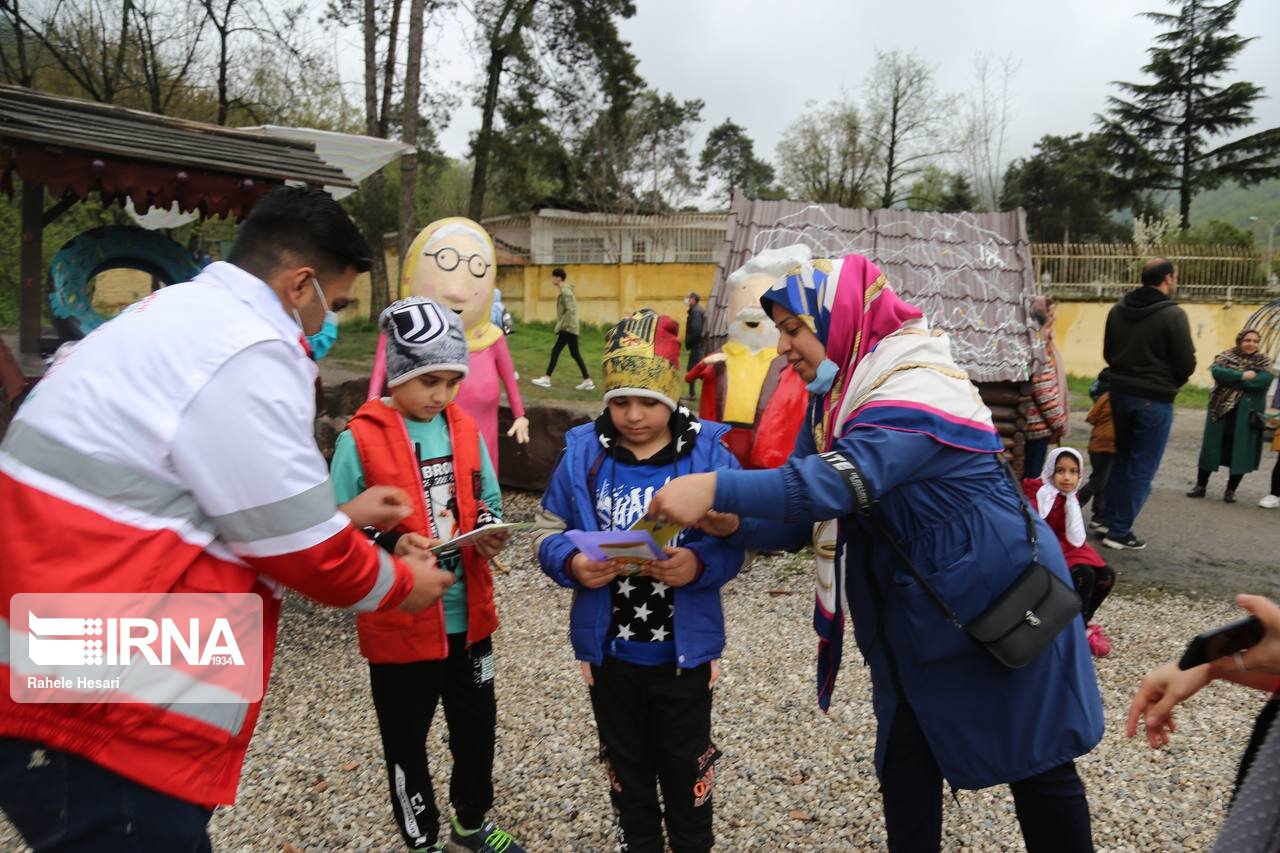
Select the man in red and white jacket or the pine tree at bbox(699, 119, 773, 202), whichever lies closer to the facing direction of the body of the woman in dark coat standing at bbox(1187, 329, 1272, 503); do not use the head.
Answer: the man in red and white jacket

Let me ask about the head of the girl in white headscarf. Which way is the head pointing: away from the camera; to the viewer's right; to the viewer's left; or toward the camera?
toward the camera

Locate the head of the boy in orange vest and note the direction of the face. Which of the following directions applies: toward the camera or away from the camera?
toward the camera

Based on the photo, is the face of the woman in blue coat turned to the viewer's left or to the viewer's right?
to the viewer's left

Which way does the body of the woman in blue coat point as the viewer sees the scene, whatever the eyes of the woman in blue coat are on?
to the viewer's left

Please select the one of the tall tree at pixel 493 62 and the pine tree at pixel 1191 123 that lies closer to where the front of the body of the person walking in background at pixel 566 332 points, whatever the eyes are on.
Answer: the tall tree

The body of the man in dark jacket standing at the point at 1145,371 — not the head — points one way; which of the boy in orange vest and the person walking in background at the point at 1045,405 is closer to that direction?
the person walking in background

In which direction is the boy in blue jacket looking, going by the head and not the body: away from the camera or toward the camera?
toward the camera

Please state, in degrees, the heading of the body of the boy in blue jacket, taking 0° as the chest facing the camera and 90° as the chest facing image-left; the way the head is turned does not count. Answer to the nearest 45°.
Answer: approximately 0°

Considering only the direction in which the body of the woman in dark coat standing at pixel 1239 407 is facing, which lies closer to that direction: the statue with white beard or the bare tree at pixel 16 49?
the statue with white beard

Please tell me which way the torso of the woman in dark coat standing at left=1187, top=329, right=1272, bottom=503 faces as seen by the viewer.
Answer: toward the camera
